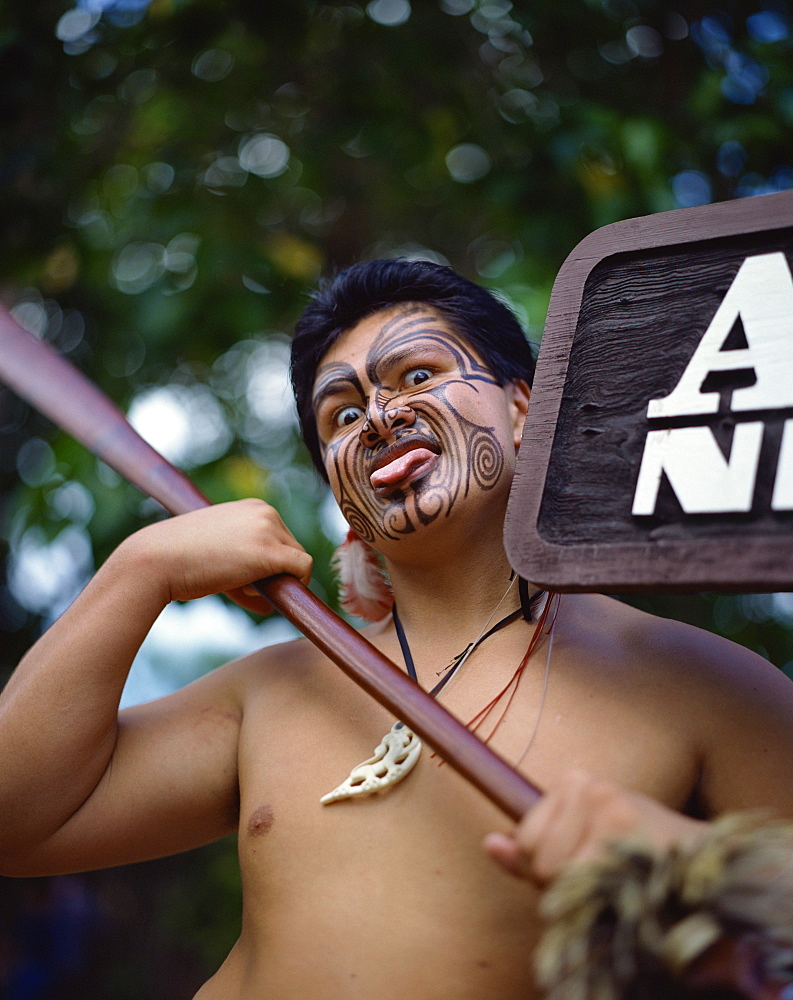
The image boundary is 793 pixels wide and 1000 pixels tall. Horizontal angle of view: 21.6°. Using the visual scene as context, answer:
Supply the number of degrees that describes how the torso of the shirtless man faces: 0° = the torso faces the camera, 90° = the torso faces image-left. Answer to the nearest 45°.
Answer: approximately 0°
